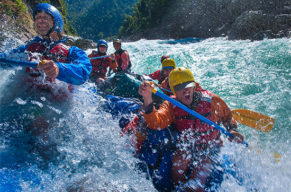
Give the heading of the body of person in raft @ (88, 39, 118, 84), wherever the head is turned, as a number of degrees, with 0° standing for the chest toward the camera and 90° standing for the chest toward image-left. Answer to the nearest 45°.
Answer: approximately 0°

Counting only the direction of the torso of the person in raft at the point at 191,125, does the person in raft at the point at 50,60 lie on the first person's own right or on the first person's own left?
on the first person's own right

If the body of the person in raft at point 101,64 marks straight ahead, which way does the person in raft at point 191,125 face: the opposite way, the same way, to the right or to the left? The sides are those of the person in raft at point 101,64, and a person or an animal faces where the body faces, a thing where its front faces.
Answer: the same way

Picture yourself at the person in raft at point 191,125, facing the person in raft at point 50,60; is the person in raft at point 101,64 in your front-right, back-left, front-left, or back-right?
front-right

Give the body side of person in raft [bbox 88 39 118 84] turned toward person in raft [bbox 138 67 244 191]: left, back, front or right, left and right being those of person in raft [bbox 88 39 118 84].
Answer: front

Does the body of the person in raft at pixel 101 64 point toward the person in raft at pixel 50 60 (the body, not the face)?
yes

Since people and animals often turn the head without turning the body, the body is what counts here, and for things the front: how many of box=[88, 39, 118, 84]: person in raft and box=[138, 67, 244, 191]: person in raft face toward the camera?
2

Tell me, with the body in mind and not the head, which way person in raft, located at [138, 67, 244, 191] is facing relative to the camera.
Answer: toward the camera
